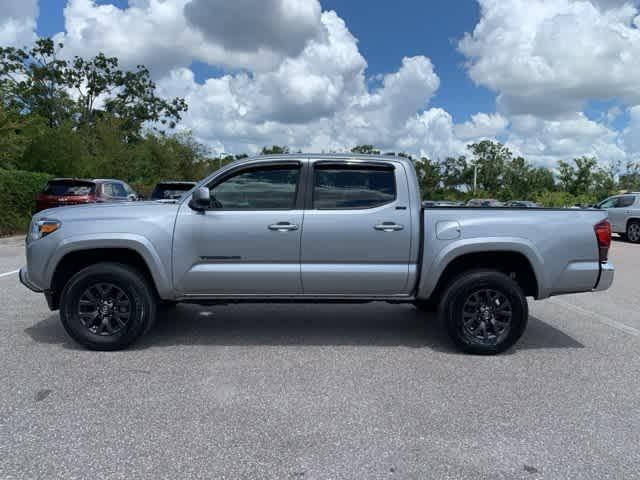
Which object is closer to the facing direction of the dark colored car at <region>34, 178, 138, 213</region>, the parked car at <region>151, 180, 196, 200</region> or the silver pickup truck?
the parked car

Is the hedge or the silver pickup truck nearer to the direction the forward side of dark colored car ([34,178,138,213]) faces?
the hedge

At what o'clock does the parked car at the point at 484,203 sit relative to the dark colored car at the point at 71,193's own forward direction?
The parked car is roughly at 2 o'clock from the dark colored car.

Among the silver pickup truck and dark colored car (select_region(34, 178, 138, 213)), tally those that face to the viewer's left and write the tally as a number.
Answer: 1

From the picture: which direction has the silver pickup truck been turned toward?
to the viewer's left

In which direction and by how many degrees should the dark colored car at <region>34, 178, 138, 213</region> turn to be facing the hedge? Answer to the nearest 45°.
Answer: approximately 90° to its left

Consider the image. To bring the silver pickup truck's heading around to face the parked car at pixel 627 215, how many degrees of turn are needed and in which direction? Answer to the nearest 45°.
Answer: approximately 135° to its right

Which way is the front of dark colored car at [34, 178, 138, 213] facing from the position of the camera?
facing away from the viewer and to the right of the viewer

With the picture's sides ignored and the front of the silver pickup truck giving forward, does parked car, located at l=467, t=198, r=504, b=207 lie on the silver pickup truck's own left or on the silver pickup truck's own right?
on the silver pickup truck's own right

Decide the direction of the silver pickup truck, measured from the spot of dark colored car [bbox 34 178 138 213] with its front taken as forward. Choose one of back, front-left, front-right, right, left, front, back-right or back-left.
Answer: back-right

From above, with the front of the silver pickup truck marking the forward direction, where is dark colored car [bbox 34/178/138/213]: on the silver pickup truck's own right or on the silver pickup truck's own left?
on the silver pickup truck's own right

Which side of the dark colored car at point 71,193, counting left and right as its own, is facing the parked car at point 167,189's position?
right

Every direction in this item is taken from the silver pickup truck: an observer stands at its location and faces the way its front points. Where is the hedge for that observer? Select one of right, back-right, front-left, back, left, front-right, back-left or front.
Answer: front-right

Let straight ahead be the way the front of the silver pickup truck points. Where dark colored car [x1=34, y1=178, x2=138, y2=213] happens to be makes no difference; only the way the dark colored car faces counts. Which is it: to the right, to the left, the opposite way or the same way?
to the right
